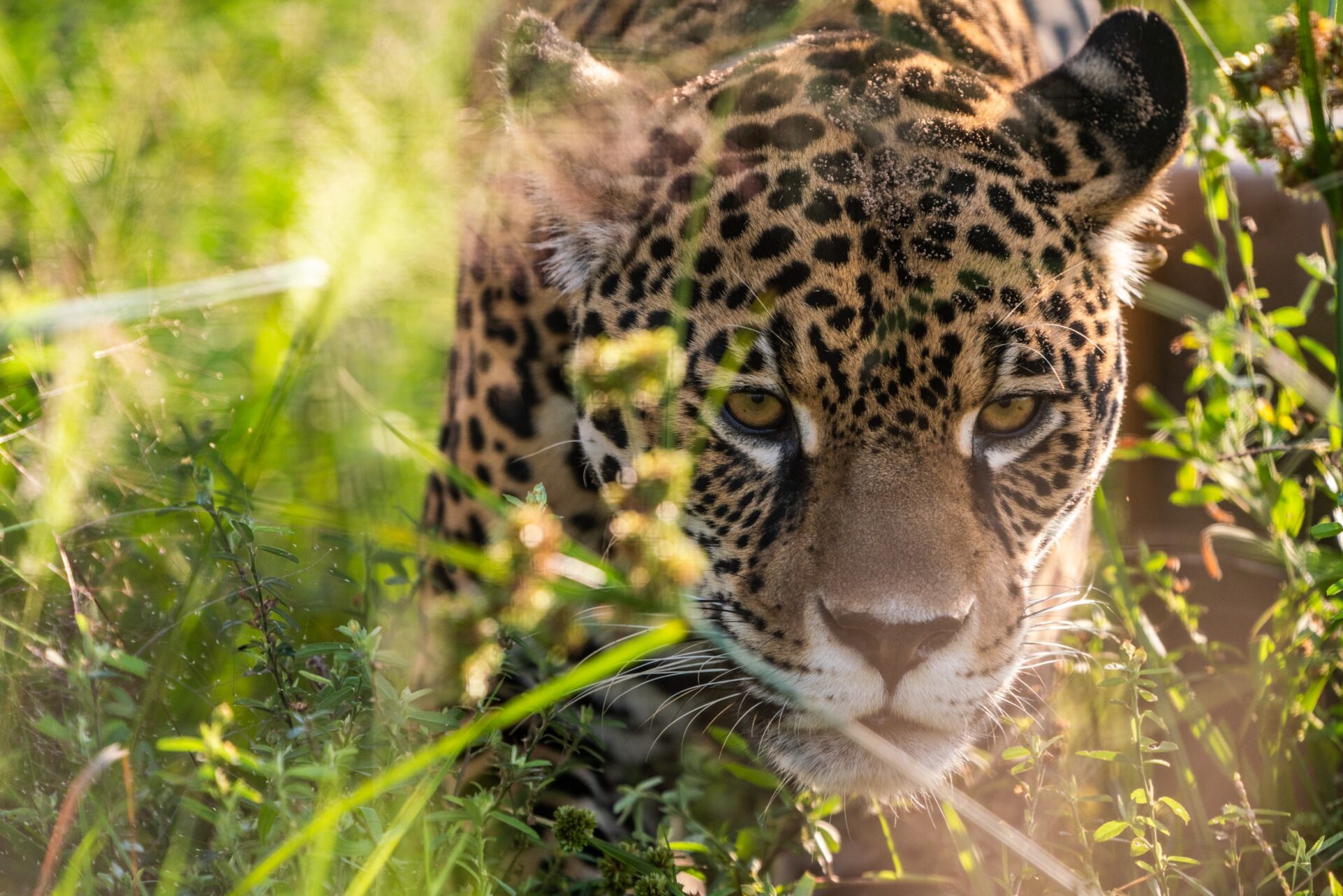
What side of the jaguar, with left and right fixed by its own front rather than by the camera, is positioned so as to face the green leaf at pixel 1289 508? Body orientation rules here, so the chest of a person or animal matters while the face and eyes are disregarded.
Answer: left

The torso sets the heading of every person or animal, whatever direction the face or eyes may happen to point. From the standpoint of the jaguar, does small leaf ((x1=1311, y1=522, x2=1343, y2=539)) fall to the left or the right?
on its left

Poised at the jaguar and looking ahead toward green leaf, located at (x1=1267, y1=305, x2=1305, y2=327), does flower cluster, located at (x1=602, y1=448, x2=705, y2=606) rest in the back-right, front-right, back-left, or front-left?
back-right

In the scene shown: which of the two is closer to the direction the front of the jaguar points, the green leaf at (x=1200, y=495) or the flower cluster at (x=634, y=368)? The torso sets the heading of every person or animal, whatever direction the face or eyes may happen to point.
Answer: the flower cluster

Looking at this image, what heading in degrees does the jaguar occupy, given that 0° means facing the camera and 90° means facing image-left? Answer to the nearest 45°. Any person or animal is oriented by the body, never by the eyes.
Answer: approximately 0°

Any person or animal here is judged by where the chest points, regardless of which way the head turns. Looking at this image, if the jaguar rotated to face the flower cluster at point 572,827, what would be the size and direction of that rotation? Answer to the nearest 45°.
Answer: approximately 45° to its right

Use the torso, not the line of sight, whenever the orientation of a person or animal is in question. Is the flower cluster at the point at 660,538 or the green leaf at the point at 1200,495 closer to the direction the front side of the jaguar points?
the flower cluster

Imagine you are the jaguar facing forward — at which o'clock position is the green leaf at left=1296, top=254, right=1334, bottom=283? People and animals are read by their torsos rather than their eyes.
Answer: The green leaf is roughly at 8 o'clock from the jaguar.
